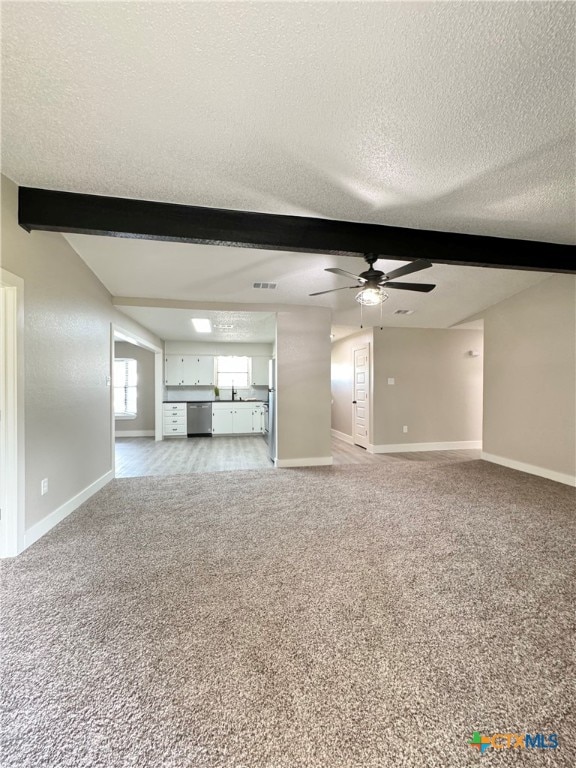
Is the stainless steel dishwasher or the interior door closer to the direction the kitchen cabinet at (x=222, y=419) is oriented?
the interior door

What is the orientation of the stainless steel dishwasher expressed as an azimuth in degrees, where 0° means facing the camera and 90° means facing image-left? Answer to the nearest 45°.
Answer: approximately 0°

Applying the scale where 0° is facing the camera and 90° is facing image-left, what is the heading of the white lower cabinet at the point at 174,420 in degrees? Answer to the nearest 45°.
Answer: approximately 0°

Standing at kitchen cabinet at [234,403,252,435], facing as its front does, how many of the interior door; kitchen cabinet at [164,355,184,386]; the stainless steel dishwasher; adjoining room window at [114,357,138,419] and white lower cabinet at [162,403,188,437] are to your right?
4

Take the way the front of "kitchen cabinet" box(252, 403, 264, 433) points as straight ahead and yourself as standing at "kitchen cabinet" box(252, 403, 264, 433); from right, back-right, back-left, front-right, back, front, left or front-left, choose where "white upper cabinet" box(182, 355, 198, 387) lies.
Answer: right

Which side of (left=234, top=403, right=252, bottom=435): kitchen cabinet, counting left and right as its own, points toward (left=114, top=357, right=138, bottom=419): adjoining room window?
right

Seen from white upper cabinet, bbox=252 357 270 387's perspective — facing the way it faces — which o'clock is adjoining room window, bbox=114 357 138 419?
The adjoining room window is roughly at 3 o'clock from the white upper cabinet.
